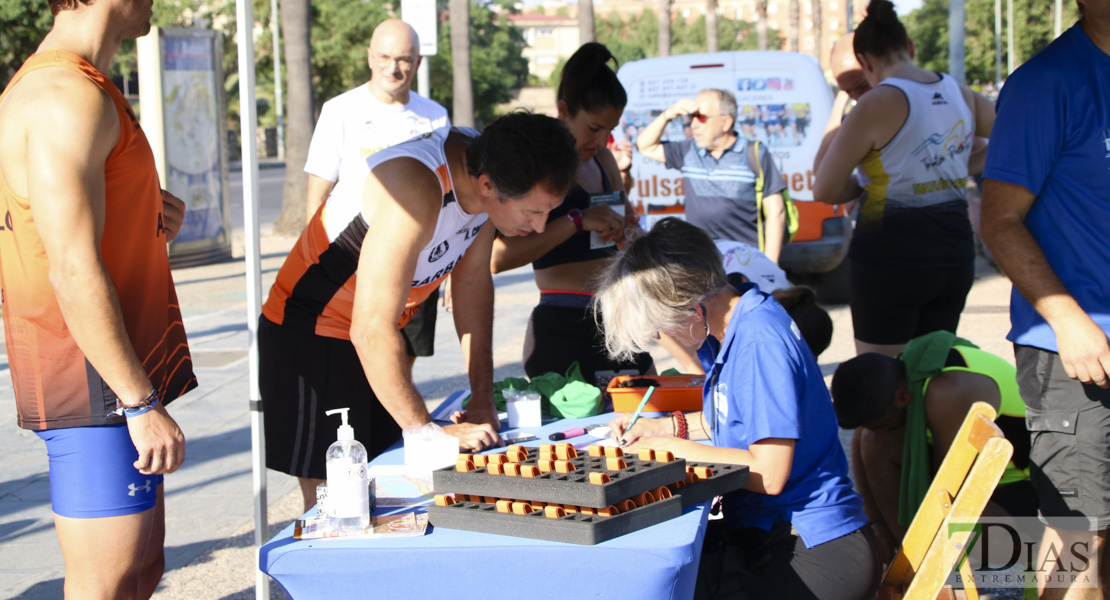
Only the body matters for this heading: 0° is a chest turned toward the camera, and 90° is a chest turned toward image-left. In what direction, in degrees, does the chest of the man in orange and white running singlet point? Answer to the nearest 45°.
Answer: approximately 315°

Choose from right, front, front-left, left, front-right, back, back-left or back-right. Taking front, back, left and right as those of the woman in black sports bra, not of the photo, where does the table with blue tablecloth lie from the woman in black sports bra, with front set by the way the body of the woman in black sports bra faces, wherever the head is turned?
front-right

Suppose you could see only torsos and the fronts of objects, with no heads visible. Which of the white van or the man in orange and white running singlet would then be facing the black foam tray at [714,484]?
the man in orange and white running singlet

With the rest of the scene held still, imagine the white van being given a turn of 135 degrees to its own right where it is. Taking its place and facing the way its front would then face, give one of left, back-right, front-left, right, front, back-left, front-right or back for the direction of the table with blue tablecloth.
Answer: front-right

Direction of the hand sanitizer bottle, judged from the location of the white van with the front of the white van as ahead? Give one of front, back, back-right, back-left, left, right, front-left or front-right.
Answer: back

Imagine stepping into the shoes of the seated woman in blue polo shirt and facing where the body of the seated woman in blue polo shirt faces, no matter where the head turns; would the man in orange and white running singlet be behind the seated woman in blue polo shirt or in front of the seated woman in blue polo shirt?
in front

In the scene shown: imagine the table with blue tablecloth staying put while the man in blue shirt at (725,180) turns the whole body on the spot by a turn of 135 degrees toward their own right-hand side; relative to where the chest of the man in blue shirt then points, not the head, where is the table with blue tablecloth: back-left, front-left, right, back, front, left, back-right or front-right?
back

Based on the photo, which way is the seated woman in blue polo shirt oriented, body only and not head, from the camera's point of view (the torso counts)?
to the viewer's left

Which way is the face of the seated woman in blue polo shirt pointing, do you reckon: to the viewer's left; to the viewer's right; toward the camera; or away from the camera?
to the viewer's left

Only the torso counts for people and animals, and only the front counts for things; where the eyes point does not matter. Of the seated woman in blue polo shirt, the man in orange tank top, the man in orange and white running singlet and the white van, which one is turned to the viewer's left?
the seated woman in blue polo shirt

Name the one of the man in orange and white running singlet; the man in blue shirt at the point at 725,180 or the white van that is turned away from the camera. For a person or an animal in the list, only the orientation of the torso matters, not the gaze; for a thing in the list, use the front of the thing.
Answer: the white van

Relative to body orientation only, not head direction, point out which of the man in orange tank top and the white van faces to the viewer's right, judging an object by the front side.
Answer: the man in orange tank top

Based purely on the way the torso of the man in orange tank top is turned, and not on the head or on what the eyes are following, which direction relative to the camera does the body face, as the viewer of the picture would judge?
to the viewer's right

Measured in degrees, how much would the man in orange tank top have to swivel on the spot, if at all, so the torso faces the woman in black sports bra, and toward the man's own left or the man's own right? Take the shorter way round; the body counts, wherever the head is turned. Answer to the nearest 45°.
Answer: approximately 45° to the man's own left

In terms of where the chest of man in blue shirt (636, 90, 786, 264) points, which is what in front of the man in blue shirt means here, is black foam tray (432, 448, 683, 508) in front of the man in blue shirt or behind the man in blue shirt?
in front
